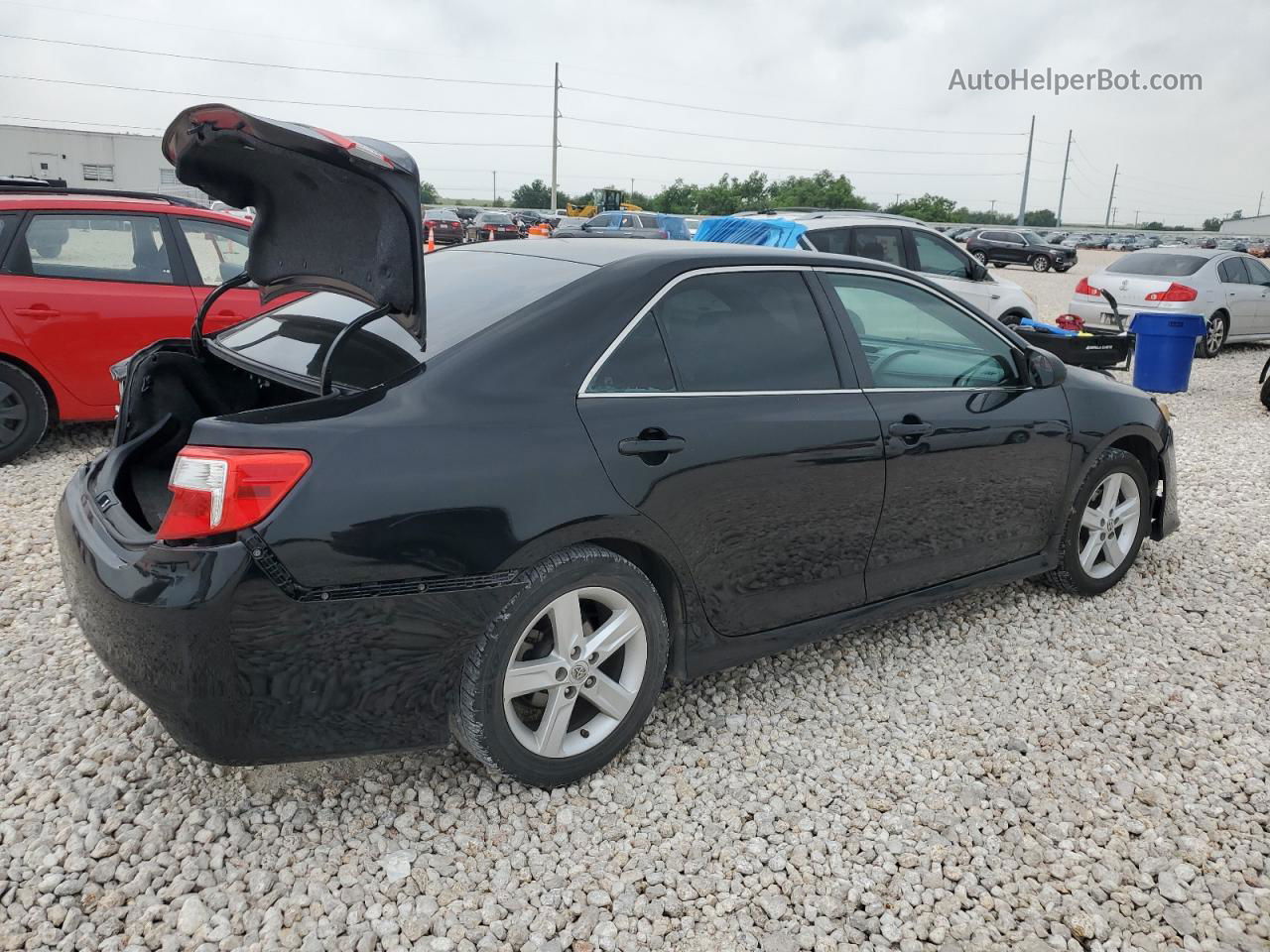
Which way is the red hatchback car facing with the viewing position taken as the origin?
facing to the right of the viewer

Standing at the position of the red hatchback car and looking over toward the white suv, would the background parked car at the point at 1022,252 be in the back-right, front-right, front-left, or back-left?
front-left

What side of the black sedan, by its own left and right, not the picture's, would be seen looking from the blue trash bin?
front

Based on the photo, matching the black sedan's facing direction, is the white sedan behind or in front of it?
in front

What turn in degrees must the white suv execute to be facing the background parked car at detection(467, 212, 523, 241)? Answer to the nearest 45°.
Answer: approximately 135° to its left

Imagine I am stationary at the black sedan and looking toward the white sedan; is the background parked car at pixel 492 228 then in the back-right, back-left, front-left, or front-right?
front-left

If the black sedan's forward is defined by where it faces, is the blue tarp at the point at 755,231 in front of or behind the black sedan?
in front

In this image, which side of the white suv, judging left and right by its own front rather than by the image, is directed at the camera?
right

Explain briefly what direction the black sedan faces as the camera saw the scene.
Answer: facing away from the viewer and to the right of the viewer

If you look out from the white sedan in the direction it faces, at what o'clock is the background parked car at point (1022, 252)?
The background parked car is roughly at 10 o'clock from the white sedan.

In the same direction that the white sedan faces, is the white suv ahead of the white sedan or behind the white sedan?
behind

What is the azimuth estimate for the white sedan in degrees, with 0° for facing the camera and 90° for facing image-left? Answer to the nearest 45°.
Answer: approximately 225°

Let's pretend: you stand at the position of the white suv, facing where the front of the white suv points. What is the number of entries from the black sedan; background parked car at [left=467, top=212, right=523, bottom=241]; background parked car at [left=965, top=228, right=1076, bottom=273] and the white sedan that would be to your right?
1
